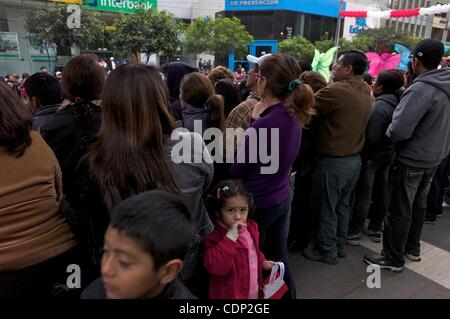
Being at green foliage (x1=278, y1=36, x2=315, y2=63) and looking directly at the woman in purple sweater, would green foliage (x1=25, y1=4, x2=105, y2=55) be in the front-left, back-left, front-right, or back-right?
front-right

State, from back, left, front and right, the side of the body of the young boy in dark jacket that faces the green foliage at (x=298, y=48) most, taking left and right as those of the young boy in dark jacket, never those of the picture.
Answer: back

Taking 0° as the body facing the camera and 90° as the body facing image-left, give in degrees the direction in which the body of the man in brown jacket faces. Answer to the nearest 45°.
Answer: approximately 135°

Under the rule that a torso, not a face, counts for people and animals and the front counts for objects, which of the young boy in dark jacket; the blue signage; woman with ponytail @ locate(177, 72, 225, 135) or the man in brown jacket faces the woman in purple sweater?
the blue signage

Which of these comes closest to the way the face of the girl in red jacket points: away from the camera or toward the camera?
toward the camera

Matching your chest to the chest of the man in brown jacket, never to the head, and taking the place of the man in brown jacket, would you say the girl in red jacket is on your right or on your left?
on your left

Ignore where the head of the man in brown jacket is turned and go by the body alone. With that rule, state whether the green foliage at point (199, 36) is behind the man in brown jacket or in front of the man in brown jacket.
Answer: in front

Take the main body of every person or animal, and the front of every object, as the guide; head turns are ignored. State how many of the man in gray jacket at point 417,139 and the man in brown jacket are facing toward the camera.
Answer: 0

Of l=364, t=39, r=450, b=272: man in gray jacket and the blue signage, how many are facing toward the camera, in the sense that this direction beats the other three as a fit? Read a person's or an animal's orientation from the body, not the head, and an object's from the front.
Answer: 1

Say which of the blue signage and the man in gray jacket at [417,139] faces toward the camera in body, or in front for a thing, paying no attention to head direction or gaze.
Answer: the blue signage

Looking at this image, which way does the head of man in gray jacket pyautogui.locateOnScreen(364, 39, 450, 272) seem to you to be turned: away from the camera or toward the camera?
away from the camera

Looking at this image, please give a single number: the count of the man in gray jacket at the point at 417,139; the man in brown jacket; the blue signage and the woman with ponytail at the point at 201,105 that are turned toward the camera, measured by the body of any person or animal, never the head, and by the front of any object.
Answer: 1

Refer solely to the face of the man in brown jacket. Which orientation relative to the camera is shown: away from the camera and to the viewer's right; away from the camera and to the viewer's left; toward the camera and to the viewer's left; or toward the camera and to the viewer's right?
away from the camera and to the viewer's left

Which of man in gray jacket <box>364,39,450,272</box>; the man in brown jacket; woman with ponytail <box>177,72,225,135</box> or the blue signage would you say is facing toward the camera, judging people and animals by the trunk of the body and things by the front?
the blue signage

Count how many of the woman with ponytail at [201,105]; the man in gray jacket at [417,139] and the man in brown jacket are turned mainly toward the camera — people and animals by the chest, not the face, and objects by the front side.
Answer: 0

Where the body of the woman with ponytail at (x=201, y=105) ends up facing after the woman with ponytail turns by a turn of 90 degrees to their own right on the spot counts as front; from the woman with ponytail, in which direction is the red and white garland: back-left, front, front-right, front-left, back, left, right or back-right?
front

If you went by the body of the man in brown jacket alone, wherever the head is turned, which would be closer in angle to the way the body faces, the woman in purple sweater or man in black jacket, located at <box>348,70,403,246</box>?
the man in black jacket

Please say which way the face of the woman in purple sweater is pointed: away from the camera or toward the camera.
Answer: away from the camera

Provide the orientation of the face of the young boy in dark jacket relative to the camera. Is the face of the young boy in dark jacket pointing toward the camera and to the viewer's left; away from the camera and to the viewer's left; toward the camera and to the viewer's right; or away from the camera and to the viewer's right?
toward the camera and to the viewer's left

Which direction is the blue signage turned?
toward the camera
